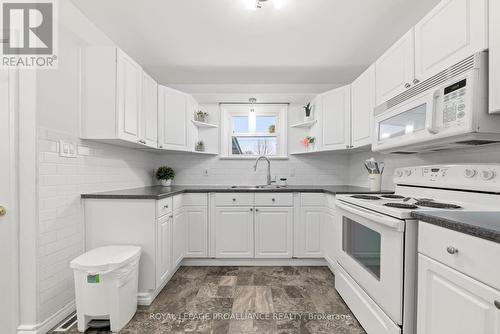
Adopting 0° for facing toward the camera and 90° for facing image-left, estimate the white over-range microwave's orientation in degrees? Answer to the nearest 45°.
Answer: approximately 45°

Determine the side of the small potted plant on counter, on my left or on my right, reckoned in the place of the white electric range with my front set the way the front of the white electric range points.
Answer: on my right

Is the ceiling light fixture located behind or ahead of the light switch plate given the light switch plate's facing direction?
ahead

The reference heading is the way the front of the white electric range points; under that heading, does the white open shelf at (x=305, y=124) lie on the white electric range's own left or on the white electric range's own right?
on the white electric range's own right

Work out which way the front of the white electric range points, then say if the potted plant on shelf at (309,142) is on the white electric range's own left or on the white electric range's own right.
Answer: on the white electric range's own right

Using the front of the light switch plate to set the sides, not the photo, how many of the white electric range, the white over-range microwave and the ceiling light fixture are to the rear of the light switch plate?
0

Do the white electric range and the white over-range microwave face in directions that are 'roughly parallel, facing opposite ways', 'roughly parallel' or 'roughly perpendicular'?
roughly parallel

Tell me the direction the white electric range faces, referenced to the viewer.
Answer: facing the viewer and to the left of the viewer

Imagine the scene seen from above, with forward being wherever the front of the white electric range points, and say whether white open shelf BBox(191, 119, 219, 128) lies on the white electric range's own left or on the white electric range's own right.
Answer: on the white electric range's own right

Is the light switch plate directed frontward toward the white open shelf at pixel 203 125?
no

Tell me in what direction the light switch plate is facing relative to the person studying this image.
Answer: facing the viewer and to the right of the viewer

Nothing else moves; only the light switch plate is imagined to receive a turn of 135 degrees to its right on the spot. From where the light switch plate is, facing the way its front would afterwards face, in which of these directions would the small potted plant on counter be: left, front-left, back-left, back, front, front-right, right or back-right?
back-right

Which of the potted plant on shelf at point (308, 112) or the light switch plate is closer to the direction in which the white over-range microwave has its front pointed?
the light switch plate

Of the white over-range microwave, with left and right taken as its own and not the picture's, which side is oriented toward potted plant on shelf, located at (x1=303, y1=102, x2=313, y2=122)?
right

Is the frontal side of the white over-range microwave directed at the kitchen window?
no

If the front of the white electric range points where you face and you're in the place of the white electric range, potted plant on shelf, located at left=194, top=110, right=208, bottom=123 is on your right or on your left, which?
on your right

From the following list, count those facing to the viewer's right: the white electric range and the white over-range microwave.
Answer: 0
